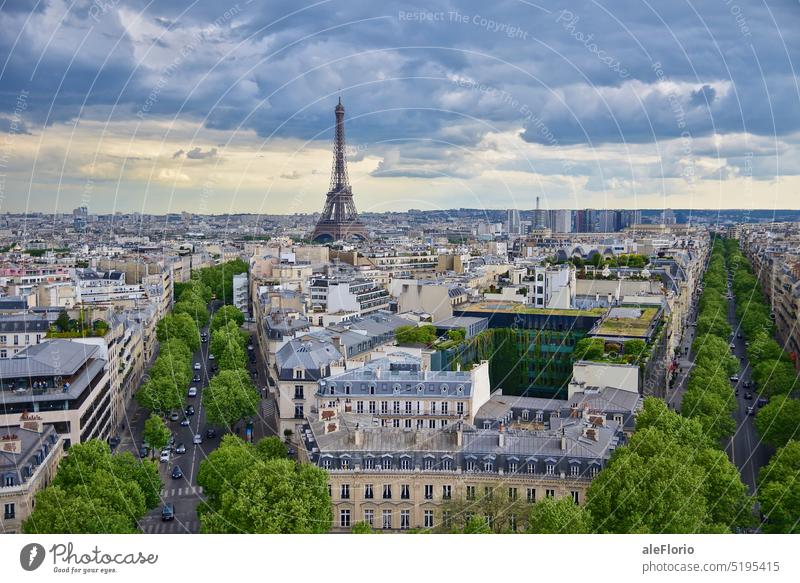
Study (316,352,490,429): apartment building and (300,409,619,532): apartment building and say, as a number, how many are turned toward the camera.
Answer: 2

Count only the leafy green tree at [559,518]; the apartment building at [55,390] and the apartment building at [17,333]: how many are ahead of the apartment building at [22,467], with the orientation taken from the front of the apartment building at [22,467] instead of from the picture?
1

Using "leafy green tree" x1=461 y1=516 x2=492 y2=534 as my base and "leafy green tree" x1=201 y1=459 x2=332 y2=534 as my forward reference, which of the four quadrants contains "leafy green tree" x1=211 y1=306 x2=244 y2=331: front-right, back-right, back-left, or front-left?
front-right

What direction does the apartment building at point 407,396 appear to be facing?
toward the camera

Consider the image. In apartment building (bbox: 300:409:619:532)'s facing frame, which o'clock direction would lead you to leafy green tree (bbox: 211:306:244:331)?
The leafy green tree is roughly at 5 o'clock from the apartment building.

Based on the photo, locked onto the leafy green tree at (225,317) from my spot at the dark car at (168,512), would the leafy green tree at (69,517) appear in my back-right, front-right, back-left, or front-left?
back-left

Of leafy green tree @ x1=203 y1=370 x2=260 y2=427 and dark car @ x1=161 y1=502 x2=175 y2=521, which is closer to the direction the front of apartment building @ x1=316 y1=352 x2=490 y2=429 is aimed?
the dark car

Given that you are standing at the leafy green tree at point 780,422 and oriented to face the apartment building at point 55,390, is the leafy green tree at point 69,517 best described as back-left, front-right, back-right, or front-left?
front-left

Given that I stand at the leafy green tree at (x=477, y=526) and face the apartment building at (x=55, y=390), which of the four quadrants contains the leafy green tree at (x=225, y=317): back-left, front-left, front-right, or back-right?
front-right

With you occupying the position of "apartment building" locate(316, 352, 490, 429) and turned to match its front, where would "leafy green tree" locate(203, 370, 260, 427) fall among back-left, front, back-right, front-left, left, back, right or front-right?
back-right

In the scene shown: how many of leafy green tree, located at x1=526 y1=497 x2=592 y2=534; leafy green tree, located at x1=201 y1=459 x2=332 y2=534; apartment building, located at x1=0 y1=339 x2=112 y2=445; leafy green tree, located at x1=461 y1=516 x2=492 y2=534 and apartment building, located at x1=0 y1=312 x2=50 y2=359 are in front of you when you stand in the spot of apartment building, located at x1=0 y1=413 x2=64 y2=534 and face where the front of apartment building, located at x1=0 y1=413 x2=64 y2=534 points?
3

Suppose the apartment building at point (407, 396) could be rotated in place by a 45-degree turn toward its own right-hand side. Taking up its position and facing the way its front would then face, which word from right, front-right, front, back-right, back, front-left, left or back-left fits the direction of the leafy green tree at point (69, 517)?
front

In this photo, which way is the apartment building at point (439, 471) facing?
toward the camera

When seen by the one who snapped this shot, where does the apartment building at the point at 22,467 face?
facing the viewer and to the right of the viewer
